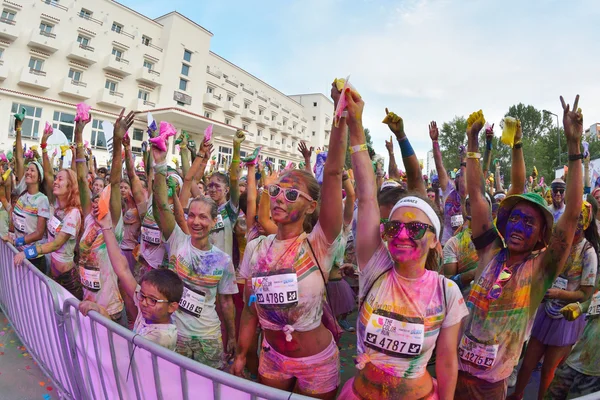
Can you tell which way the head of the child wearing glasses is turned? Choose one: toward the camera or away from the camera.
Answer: toward the camera

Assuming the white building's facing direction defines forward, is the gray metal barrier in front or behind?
in front

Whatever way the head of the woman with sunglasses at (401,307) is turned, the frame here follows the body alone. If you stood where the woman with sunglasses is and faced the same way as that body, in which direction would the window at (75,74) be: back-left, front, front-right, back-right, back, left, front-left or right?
back-right

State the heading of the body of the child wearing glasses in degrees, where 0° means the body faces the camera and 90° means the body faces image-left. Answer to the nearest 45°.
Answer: approximately 45°

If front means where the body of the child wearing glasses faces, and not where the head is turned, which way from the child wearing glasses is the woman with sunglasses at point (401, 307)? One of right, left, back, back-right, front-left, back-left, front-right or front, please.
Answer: left

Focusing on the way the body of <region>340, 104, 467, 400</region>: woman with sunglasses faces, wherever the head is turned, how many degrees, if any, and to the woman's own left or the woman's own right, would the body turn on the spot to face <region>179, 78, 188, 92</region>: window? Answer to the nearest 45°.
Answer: approximately 135° to the woman's own right

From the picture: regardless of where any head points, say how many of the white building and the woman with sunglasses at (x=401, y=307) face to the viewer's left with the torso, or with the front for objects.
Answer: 0

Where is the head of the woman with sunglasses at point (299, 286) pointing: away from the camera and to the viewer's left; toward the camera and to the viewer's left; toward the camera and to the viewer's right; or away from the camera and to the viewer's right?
toward the camera and to the viewer's left

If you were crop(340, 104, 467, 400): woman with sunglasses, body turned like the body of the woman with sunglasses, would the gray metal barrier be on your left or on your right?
on your right

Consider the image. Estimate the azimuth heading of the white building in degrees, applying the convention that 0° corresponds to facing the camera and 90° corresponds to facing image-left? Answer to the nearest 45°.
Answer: approximately 315°

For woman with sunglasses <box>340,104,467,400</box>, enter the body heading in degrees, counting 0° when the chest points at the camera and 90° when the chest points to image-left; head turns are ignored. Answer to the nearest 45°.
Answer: approximately 0°

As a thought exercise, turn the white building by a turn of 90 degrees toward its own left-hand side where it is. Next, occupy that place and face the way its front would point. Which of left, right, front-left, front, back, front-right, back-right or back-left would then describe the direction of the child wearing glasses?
back-right

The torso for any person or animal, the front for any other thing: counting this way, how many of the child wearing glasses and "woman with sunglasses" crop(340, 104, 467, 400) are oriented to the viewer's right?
0

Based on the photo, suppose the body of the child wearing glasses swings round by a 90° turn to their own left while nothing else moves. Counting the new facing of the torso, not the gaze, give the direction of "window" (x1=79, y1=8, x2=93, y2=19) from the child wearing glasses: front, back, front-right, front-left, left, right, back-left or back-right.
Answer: back-left
